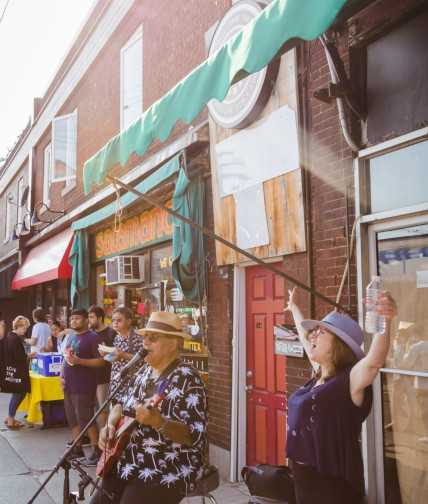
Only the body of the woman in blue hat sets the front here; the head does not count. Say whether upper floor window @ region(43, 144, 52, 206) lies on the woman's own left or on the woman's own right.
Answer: on the woman's own right

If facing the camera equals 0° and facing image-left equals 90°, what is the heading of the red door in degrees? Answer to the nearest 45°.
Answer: approximately 45°

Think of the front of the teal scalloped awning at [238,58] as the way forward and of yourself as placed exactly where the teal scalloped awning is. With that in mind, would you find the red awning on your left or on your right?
on your right

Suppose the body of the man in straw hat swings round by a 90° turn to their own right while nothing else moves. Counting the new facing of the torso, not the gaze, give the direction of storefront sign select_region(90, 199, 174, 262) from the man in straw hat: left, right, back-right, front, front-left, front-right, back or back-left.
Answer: front-right

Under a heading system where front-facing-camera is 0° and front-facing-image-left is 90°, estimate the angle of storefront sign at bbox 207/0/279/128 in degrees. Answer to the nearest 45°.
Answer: approximately 45°

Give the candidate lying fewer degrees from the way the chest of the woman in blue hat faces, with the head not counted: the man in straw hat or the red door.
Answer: the man in straw hat

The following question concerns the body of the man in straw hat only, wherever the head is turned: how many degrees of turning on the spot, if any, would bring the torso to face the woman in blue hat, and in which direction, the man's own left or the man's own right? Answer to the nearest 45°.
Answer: approximately 90° to the man's own left

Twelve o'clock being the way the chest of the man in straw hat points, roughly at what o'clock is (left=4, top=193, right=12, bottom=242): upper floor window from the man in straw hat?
The upper floor window is roughly at 4 o'clock from the man in straw hat.

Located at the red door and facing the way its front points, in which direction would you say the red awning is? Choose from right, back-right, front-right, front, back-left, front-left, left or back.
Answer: right

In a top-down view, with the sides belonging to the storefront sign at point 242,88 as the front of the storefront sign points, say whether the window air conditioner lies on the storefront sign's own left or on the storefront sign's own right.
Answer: on the storefront sign's own right

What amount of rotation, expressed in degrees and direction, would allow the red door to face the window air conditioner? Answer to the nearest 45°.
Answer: approximately 90° to its right
